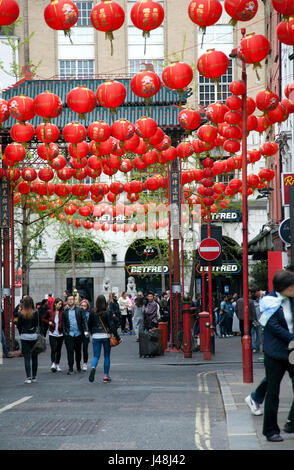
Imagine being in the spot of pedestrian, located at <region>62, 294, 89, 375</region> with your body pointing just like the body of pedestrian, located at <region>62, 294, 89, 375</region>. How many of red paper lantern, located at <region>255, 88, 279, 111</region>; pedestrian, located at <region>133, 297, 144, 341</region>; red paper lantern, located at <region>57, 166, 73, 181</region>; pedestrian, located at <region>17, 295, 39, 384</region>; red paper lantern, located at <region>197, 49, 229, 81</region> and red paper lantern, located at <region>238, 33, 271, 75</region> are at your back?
2

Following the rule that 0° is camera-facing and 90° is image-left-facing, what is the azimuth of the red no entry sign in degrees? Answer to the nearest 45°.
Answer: approximately 0°

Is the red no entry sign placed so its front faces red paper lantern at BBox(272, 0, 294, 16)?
yes

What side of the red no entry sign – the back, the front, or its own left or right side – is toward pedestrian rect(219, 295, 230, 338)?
back
